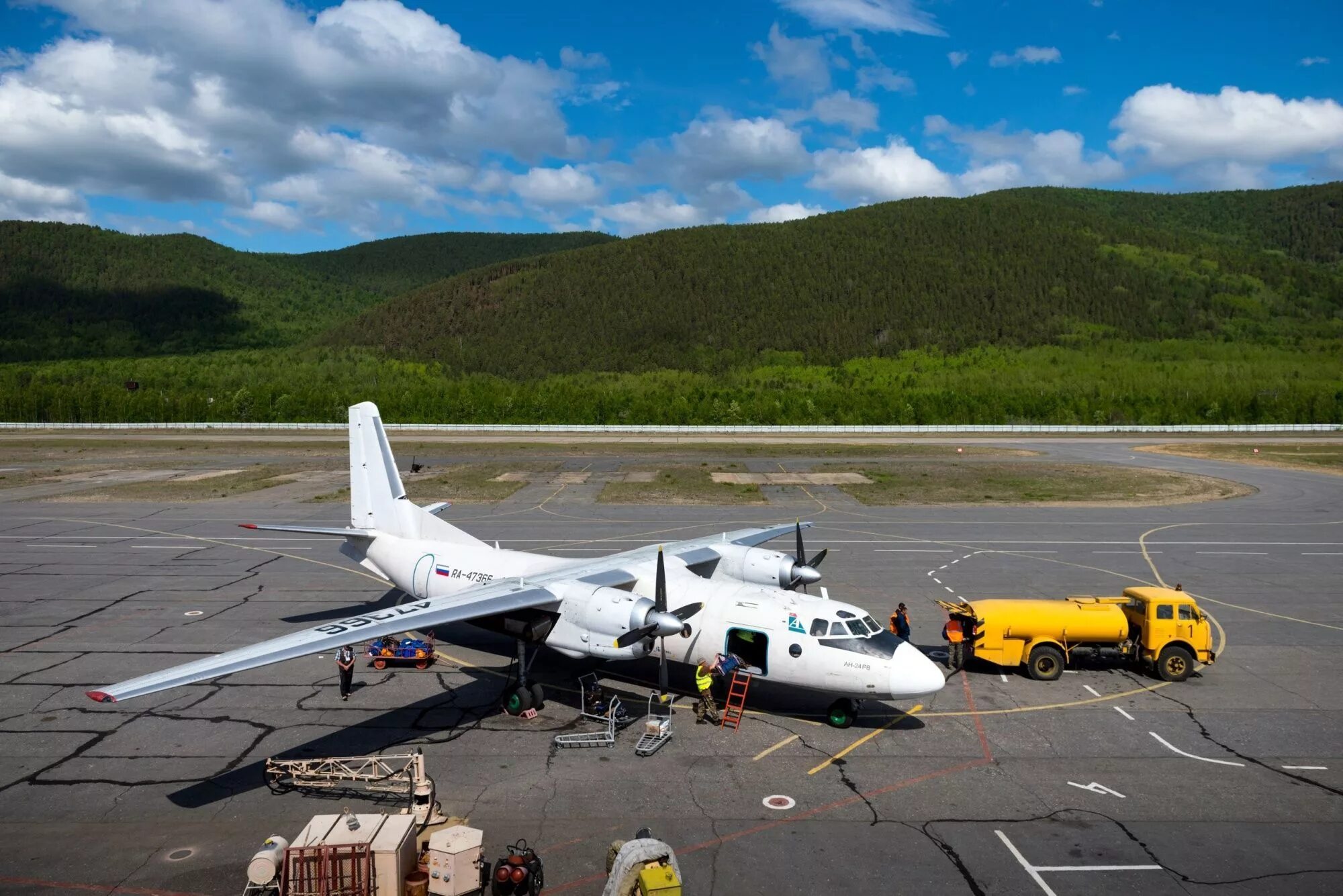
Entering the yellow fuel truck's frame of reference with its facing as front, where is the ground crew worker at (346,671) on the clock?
The ground crew worker is roughly at 5 o'clock from the yellow fuel truck.

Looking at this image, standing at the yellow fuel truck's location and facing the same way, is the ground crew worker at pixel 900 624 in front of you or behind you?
behind

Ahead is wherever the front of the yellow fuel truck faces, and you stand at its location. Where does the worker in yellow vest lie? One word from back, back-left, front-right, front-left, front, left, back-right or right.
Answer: back-right

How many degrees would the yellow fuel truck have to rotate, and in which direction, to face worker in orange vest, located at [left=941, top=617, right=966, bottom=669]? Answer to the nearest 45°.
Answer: approximately 180°

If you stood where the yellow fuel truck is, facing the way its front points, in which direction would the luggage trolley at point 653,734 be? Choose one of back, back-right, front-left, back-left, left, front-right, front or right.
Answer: back-right

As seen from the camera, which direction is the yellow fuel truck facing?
to the viewer's right

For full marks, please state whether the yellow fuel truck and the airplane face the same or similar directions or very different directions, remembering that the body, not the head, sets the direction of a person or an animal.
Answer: same or similar directions

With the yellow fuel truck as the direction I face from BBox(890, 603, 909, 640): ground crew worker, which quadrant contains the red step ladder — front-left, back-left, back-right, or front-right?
back-right

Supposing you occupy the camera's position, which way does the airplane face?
facing the viewer and to the right of the viewer

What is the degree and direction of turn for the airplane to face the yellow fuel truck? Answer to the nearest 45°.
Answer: approximately 45° to its left

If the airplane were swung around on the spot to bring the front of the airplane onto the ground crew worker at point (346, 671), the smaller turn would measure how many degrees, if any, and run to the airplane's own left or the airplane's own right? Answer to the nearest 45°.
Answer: approximately 135° to the airplane's own right

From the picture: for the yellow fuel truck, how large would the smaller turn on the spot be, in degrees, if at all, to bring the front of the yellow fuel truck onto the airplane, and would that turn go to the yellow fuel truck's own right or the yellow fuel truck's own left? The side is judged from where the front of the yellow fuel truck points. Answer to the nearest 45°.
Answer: approximately 135° to the yellow fuel truck's own right

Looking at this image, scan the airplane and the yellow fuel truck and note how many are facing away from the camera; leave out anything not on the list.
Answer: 0
